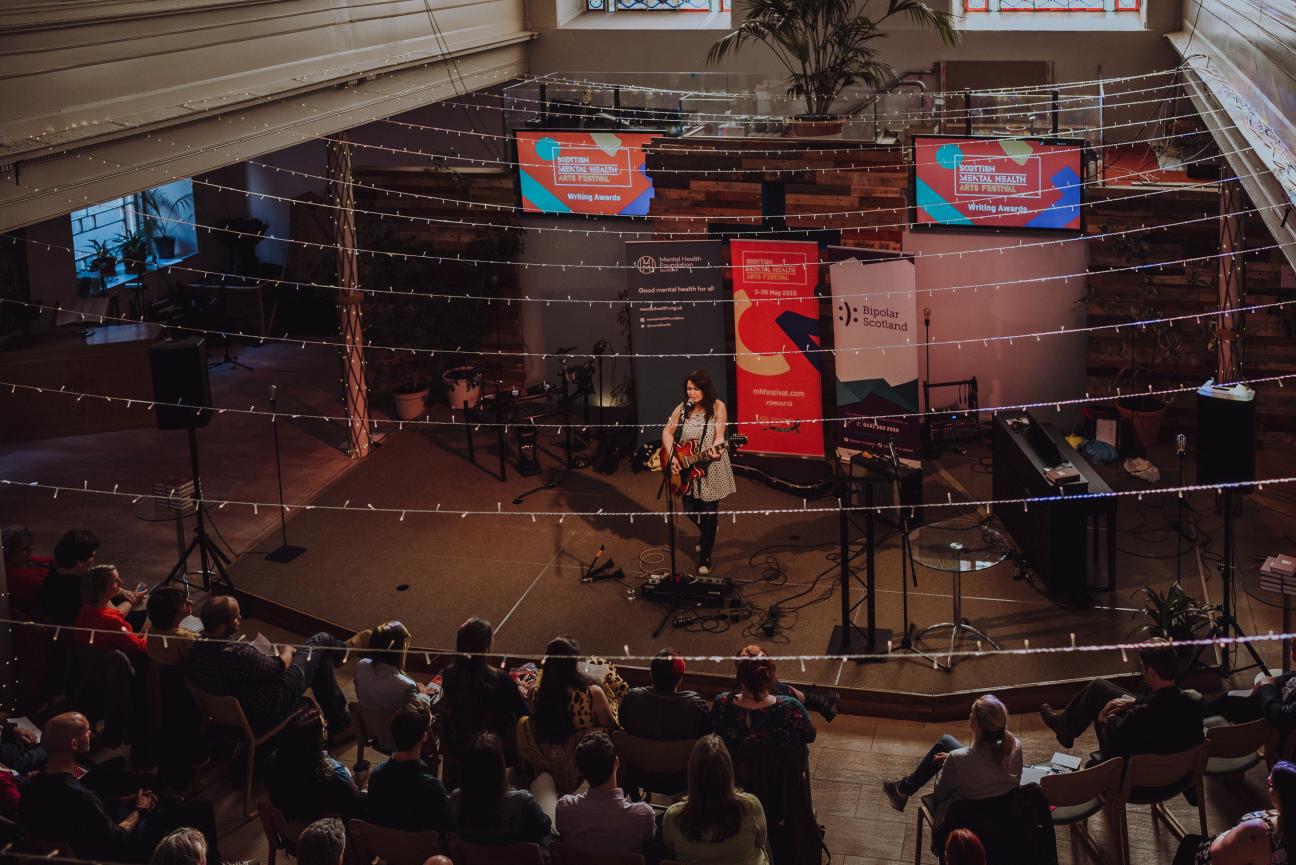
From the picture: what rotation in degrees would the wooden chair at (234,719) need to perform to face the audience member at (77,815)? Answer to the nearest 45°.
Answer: approximately 180°

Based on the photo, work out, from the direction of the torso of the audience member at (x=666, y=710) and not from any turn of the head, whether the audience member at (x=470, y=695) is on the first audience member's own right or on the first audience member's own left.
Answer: on the first audience member's own left

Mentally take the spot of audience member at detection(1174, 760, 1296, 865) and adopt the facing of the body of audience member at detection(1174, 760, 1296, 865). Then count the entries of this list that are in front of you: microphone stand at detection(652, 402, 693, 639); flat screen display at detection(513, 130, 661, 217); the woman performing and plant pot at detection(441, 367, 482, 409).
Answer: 4

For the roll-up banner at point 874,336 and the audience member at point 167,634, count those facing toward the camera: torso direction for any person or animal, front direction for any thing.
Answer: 1

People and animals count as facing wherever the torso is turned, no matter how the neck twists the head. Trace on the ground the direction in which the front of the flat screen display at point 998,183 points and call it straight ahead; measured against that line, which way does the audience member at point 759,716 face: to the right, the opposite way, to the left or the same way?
the opposite way

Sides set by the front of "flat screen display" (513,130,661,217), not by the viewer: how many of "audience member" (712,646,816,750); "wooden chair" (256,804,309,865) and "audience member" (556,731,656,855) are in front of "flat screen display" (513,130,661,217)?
3

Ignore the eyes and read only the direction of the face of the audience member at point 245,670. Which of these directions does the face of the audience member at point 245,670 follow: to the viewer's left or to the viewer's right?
to the viewer's right

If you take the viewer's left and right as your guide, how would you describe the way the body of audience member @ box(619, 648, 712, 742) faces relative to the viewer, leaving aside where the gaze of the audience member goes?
facing away from the viewer

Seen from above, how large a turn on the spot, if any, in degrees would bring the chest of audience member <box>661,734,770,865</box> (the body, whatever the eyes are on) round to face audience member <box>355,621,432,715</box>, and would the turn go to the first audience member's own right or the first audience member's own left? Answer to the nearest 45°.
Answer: approximately 45° to the first audience member's own left

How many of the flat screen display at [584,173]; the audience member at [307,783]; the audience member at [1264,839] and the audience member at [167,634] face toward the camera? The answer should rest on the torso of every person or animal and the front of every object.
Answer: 1

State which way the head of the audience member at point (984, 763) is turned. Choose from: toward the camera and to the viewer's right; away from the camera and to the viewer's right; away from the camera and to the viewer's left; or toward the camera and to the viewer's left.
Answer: away from the camera and to the viewer's left

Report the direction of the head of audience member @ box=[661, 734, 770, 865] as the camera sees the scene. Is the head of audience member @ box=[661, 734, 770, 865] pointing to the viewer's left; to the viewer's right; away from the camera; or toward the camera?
away from the camera

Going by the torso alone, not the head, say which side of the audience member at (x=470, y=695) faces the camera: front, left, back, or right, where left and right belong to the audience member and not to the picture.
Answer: back

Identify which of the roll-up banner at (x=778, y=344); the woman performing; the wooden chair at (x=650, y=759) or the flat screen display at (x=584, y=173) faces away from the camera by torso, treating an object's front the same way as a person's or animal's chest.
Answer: the wooden chair

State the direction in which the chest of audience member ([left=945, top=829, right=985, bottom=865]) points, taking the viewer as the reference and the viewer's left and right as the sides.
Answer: facing away from the viewer

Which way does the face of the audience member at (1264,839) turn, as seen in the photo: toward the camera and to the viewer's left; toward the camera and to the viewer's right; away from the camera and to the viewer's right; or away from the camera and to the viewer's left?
away from the camera and to the viewer's left
